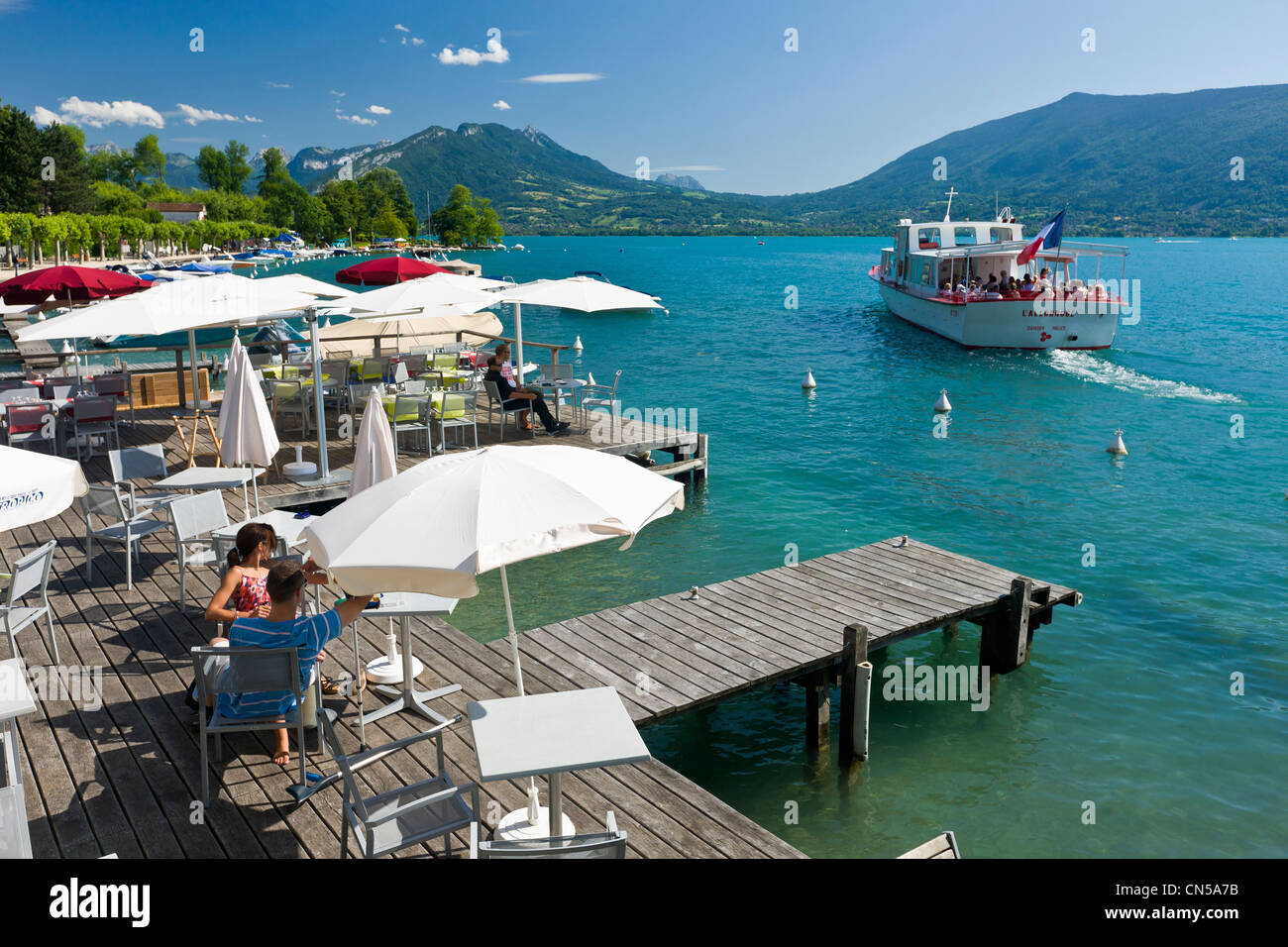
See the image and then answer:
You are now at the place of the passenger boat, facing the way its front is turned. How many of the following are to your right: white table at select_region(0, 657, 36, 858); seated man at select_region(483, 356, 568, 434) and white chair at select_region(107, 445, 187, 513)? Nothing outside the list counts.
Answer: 0

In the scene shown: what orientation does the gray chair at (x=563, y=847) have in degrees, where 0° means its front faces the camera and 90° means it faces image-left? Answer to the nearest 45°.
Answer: approximately 180°

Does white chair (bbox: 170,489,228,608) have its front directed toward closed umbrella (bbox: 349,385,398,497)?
no

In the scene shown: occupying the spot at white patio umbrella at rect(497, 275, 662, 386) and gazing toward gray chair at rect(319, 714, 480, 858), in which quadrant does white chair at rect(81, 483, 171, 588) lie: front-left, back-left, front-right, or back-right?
front-right

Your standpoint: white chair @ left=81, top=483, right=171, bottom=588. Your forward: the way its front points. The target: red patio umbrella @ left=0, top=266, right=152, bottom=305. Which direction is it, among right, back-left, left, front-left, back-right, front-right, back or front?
front-left

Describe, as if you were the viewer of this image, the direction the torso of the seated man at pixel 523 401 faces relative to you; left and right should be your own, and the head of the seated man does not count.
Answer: facing to the right of the viewer

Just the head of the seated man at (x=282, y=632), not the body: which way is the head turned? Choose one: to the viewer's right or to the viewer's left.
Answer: to the viewer's right

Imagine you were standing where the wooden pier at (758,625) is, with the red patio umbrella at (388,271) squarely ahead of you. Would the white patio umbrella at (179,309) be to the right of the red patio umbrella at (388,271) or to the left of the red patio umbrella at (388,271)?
left

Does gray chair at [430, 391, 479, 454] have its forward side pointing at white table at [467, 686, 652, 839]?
no

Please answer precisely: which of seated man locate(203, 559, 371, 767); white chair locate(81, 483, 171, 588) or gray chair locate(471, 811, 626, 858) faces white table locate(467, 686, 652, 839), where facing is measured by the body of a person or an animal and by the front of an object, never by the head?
gray chair locate(471, 811, 626, 858)

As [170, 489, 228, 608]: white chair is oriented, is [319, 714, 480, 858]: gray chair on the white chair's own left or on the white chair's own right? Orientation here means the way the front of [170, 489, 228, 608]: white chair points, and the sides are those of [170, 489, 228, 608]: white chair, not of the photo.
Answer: on the white chair's own right

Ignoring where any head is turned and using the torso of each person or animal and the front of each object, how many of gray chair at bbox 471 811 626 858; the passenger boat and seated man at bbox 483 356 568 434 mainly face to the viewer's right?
1

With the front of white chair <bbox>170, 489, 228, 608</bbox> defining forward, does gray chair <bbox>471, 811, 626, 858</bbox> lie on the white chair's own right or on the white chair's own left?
on the white chair's own right

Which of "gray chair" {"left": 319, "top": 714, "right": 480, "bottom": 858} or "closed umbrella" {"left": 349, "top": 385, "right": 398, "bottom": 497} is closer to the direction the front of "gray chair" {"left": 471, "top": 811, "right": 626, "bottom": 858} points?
the closed umbrella
